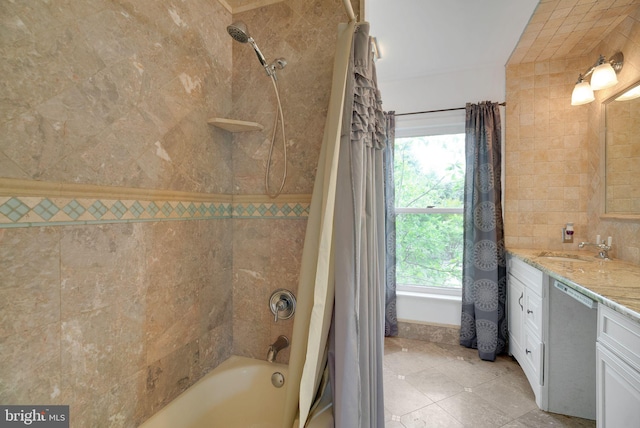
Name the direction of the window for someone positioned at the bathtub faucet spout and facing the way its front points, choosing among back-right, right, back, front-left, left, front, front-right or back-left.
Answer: back

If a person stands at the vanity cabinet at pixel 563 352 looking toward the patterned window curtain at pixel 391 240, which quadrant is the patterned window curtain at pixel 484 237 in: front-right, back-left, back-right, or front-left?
front-right

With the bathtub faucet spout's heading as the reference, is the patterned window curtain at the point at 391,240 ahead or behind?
behind

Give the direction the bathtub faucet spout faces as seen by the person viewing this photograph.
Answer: facing the viewer and to the left of the viewer

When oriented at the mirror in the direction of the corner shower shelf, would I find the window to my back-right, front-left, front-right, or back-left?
front-right

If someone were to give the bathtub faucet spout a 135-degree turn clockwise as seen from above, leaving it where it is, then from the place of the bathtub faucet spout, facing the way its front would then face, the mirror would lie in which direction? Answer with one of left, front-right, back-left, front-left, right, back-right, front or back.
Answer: right

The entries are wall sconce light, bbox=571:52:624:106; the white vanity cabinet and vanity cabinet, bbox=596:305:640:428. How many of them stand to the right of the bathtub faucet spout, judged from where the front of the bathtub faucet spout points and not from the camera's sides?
0
